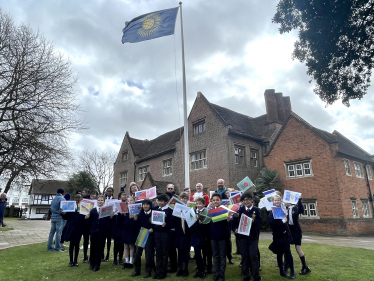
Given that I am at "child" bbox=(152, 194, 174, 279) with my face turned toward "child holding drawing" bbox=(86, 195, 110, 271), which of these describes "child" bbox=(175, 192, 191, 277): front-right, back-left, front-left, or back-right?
back-right

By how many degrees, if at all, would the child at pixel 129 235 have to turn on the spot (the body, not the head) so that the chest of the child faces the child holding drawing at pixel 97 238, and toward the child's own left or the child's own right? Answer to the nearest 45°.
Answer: approximately 90° to the child's own right

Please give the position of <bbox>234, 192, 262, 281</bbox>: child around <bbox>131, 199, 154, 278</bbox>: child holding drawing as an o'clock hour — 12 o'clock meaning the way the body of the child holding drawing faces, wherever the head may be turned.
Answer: The child is roughly at 10 o'clock from the child holding drawing.

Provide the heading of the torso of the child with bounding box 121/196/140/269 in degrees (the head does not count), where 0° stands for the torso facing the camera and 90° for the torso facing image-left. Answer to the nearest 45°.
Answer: approximately 0°

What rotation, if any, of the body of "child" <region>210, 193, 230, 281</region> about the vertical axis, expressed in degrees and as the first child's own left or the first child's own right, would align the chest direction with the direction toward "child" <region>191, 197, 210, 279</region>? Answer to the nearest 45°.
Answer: approximately 135° to the first child's own right

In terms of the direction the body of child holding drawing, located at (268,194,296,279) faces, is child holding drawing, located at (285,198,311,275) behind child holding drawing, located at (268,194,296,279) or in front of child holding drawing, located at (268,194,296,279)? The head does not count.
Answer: behind

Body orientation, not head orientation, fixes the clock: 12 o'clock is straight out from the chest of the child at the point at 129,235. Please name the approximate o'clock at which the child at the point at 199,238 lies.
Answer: the child at the point at 199,238 is roughly at 10 o'clock from the child at the point at 129,235.

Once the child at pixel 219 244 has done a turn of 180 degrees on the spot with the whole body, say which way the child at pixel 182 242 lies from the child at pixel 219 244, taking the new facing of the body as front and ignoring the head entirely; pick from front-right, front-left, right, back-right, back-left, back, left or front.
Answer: front-left

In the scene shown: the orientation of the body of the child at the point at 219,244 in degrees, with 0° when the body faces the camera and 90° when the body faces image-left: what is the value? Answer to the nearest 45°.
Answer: approximately 0°
